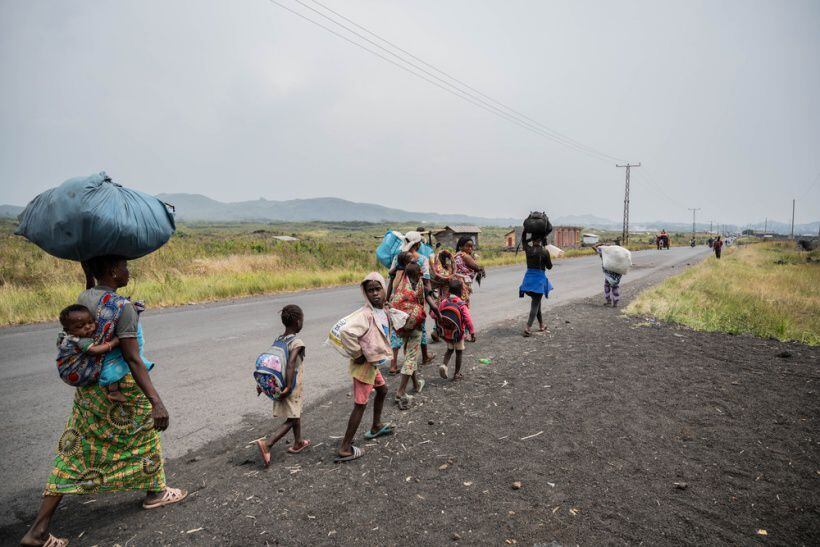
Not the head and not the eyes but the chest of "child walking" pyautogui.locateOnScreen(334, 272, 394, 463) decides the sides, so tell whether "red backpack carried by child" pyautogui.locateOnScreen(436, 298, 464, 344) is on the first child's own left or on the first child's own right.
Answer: on the first child's own left

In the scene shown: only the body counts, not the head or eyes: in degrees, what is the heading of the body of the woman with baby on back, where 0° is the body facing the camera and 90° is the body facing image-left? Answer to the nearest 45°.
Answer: approximately 270°

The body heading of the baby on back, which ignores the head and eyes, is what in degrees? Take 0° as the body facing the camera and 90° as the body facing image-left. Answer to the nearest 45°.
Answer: approximately 270°

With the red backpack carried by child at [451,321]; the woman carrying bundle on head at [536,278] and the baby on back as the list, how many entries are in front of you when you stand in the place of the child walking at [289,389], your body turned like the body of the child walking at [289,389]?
2

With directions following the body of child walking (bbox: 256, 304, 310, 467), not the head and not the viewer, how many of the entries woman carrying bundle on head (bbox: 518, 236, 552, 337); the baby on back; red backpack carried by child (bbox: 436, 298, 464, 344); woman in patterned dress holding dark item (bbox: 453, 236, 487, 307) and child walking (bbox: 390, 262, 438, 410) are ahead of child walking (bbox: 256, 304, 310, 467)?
4

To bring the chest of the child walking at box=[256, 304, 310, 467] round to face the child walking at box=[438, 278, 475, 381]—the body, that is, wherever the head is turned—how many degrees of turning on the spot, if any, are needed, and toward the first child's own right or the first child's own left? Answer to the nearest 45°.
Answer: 0° — they already face them
